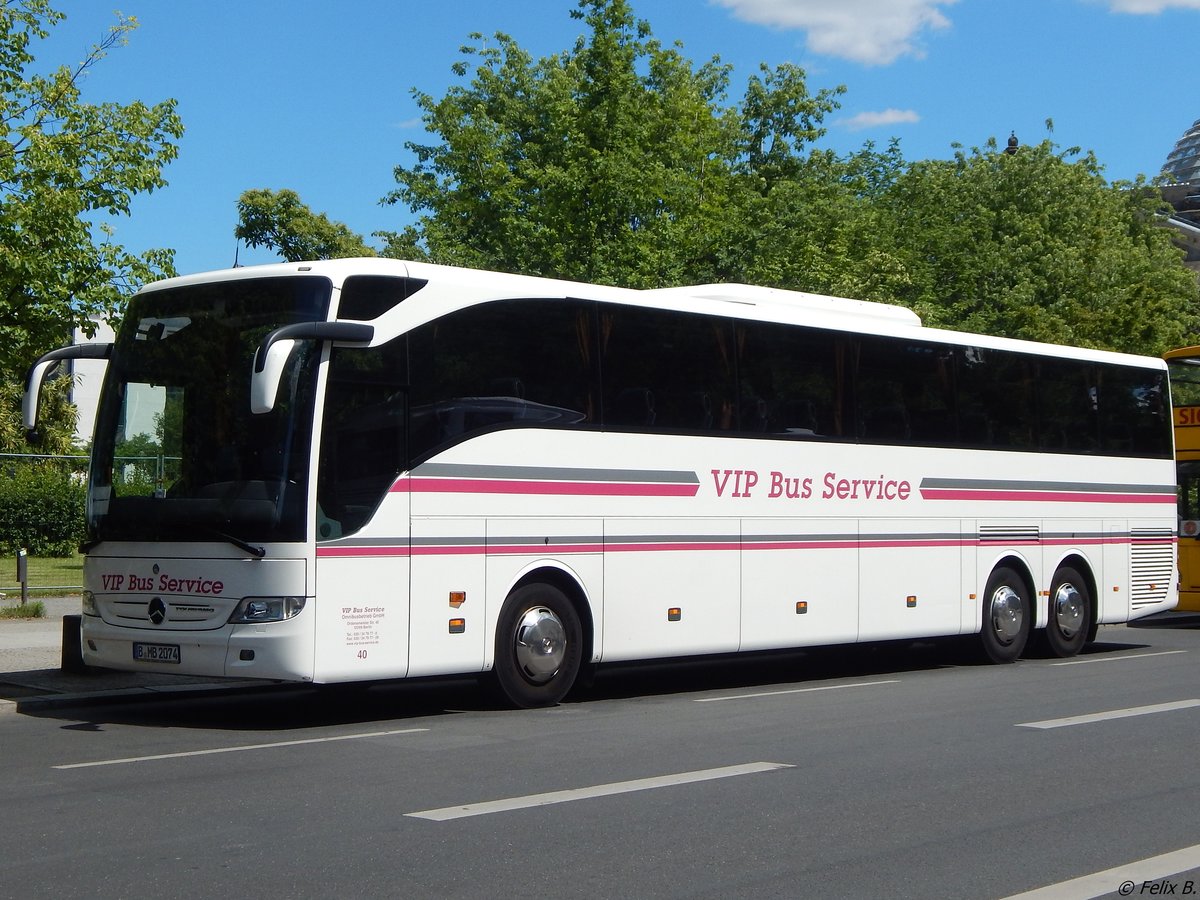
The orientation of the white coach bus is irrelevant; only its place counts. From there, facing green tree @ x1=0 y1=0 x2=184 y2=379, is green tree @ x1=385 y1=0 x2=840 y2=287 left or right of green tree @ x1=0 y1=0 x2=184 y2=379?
right

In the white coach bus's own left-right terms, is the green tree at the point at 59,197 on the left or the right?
on its right

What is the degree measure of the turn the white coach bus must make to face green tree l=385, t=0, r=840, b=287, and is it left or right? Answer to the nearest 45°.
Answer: approximately 135° to its right

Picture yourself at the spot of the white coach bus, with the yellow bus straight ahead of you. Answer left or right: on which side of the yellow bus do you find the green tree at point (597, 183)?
left

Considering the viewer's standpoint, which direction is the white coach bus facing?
facing the viewer and to the left of the viewer

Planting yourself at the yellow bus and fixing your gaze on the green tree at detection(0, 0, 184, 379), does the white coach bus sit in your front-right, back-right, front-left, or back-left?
front-left

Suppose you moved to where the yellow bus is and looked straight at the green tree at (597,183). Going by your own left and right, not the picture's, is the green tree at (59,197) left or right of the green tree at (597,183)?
left

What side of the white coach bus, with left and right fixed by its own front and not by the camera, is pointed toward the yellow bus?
back
